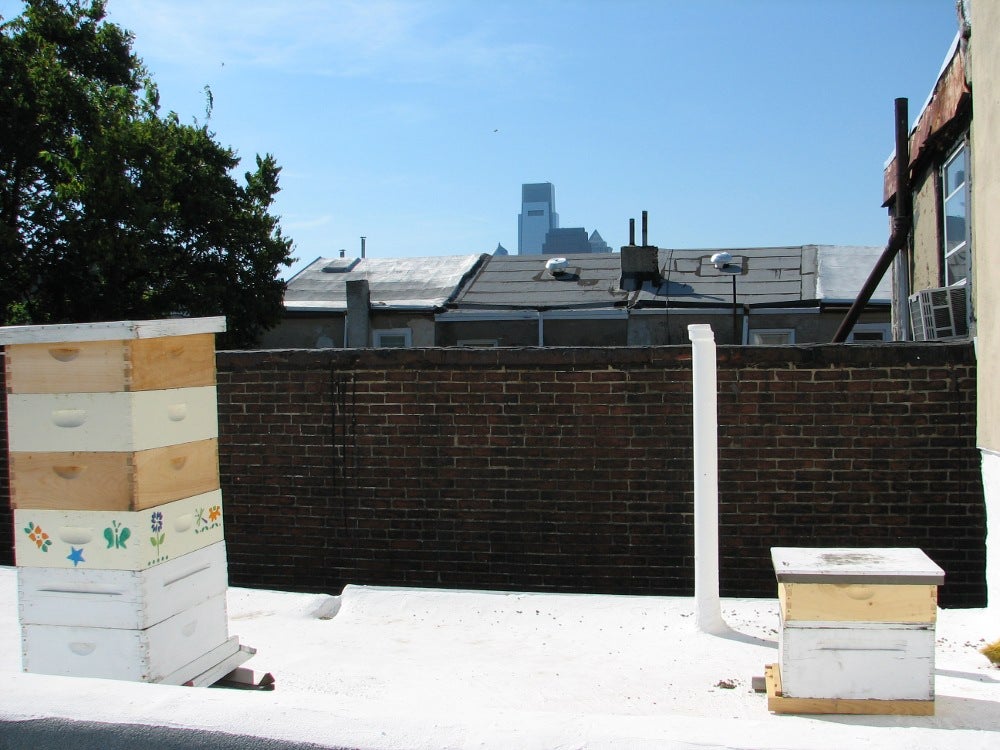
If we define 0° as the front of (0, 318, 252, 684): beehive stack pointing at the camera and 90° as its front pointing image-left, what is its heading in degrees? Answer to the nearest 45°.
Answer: approximately 315°

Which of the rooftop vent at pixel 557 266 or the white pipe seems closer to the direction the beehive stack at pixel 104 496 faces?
the white pipe

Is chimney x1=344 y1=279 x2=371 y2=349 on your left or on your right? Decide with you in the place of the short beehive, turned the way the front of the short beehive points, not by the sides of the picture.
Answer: on your right

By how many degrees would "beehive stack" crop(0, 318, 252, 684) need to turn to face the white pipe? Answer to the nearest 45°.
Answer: approximately 45° to its left
